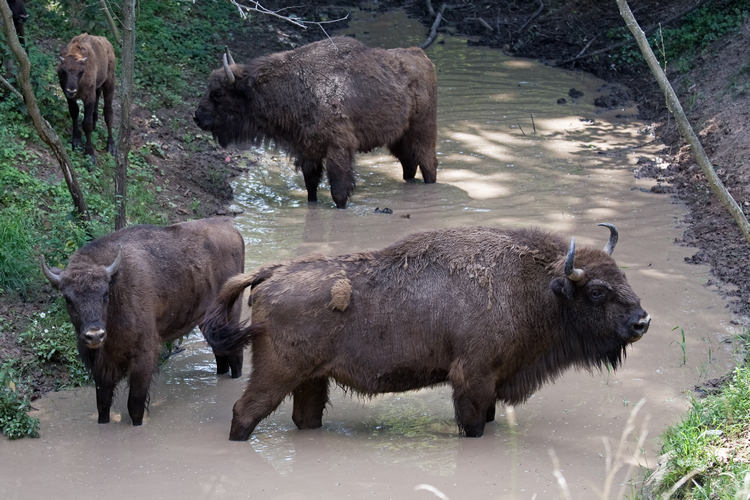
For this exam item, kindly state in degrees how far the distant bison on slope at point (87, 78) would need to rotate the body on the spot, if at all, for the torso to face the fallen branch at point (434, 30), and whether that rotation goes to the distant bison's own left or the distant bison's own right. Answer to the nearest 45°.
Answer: approximately 180°

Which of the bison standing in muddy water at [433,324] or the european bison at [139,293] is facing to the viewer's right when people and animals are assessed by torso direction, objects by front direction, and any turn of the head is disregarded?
the bison standing in muddy water

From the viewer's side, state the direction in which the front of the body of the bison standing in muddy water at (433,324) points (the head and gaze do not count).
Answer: to the viewer's right

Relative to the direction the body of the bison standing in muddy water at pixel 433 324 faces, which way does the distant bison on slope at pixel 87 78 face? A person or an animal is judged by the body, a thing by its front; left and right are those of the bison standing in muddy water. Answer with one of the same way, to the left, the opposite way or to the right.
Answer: to the right

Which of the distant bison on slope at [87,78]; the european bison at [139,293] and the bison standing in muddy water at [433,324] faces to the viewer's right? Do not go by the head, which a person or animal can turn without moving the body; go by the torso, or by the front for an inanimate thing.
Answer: the bison standing in muddy water

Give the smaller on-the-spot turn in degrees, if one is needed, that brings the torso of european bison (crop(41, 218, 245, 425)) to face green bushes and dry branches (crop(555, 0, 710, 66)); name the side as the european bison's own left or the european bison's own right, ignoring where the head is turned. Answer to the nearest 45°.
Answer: approximately 180°

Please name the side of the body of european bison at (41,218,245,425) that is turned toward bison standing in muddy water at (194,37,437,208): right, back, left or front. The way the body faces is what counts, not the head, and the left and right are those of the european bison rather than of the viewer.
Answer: back

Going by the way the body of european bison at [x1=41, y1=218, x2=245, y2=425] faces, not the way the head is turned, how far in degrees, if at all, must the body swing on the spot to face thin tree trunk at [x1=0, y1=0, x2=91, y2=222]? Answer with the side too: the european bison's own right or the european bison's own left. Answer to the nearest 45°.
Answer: approximately 90° to the european bison's own right

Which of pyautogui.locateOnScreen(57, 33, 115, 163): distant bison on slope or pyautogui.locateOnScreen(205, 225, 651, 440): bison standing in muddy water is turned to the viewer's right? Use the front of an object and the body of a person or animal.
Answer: the bison standing in muddy water

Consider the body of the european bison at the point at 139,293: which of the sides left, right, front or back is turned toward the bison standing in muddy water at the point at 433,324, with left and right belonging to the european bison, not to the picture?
left

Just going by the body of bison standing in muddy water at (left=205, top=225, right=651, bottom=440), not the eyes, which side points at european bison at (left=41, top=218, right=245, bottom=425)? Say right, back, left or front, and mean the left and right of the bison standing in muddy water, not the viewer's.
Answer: back

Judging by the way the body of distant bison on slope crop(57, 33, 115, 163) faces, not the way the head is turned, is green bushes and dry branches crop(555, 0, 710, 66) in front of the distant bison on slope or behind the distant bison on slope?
behind
